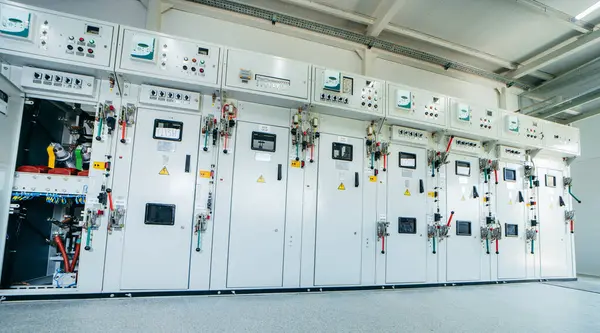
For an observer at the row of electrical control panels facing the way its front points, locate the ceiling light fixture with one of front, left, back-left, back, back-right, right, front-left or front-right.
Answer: front-left

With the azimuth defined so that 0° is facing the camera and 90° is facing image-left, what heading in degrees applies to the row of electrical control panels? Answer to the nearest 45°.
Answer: approximately 315°
